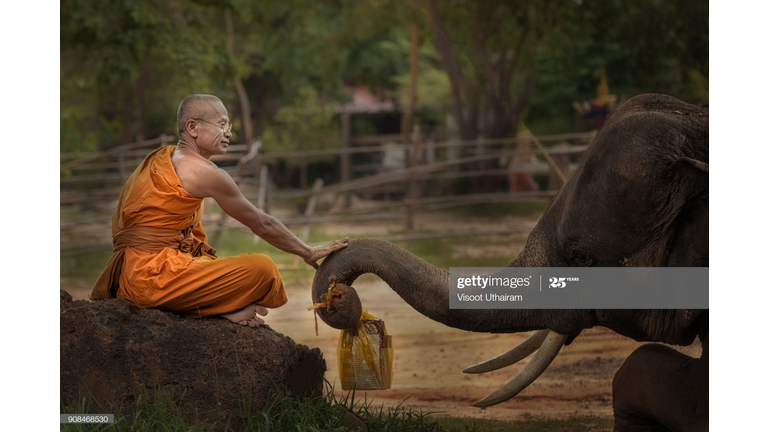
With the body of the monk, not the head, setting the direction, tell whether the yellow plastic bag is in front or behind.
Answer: in front

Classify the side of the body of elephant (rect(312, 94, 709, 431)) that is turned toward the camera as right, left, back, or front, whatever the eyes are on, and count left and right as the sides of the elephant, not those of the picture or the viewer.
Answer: left

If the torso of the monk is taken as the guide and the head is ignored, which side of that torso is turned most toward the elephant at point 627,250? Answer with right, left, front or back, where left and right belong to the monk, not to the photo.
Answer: front

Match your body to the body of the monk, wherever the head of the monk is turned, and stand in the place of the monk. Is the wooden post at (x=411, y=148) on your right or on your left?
on your left

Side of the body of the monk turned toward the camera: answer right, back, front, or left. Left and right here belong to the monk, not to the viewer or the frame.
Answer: right

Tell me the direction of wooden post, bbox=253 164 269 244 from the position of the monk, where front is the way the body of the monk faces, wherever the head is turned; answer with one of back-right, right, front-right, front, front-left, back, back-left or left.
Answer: left

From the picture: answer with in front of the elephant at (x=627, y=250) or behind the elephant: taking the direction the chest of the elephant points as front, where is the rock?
in front

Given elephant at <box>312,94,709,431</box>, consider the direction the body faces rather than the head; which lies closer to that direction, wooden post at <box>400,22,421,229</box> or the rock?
the rock

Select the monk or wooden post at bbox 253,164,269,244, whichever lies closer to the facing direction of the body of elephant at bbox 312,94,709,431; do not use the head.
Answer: the monk

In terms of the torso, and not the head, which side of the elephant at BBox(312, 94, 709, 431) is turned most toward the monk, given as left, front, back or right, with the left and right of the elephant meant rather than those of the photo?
front

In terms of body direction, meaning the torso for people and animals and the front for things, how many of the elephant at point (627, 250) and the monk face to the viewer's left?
1

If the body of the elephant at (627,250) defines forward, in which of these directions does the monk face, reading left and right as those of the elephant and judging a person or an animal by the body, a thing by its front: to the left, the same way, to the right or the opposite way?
the opposite way

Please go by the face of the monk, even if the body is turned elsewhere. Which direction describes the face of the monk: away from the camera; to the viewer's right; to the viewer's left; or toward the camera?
to the viewer's right
